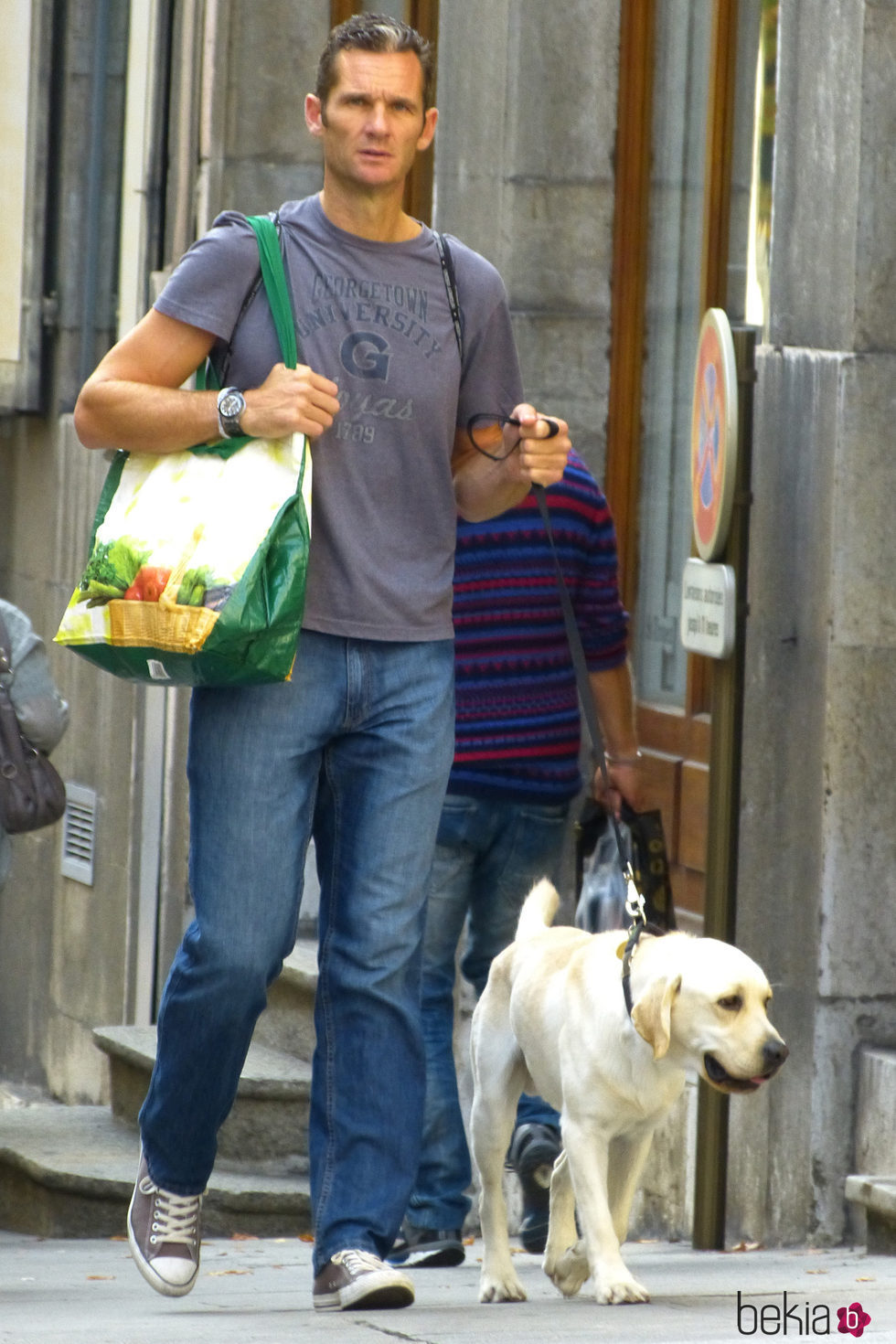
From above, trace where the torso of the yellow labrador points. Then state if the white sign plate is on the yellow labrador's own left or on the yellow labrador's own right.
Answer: on the yellow labrador's own left

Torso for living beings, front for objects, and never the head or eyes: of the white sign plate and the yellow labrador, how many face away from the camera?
0

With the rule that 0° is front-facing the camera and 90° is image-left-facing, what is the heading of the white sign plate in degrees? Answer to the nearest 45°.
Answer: approximately 45°

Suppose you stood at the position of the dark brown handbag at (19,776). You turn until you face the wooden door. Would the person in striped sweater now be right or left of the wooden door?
right

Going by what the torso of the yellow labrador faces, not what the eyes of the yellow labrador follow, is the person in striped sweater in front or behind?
behind

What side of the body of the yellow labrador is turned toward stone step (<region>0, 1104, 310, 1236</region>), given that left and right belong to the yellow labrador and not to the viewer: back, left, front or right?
back

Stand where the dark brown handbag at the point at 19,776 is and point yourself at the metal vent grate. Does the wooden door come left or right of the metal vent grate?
right

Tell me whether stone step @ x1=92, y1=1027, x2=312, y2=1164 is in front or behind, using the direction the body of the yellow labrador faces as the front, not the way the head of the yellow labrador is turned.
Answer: behind

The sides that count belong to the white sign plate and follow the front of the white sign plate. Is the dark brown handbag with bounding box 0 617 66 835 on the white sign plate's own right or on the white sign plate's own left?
on the white sign plate's own right
